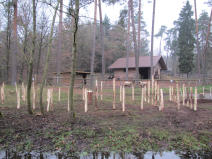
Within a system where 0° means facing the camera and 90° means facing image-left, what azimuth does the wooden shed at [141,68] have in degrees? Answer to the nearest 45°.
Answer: approximately 0°
